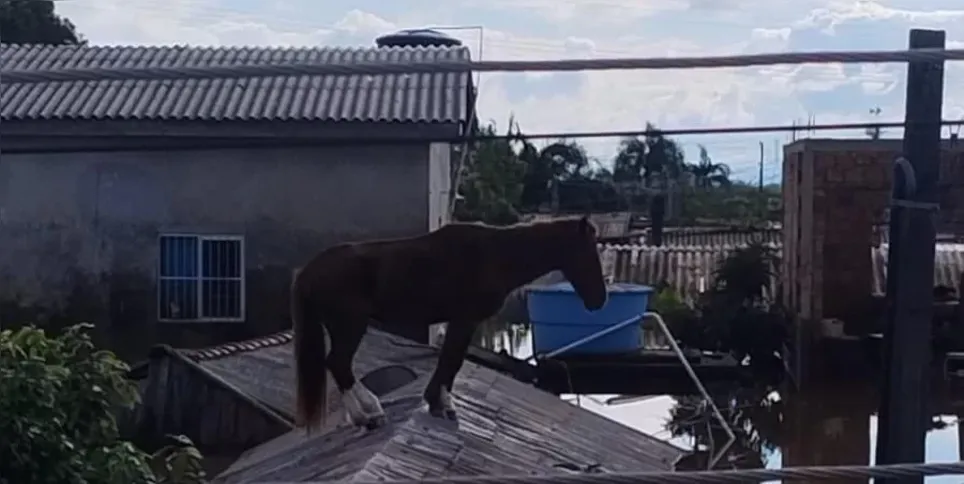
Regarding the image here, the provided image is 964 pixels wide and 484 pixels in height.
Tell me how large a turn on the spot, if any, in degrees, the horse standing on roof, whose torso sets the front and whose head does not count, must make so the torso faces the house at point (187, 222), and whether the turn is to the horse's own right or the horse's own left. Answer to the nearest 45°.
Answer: approximately 90° to the horse's own left

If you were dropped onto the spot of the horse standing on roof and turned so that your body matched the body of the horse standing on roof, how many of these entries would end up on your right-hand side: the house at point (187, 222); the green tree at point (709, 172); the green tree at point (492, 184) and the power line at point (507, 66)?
1

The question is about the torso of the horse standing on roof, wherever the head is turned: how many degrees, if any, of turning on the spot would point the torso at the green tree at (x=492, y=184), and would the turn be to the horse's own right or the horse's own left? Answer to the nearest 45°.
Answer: approximately 90° to the horse's own left

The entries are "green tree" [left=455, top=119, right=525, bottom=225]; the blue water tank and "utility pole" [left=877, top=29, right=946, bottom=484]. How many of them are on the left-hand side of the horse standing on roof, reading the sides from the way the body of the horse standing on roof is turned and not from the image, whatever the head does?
2

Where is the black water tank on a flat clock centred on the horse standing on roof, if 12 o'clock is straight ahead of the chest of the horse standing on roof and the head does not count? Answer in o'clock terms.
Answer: The black water tank is roughly at 9 o'clock from the horse standing on roof.

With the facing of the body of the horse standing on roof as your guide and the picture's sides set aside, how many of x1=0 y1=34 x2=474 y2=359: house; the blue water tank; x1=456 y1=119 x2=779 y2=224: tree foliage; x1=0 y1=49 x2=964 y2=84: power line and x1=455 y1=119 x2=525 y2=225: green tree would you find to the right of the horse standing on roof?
1

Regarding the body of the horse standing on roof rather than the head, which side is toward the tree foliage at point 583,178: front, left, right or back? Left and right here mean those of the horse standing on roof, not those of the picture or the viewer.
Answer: left

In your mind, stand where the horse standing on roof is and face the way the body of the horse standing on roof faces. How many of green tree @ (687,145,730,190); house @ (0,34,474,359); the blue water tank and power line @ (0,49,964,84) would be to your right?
1

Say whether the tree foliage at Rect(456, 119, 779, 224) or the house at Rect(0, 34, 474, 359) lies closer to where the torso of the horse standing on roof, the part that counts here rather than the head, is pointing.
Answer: the tree foliage

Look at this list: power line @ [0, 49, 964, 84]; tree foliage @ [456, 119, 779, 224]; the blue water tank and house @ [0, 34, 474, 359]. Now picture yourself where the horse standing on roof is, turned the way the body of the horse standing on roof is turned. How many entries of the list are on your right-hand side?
1

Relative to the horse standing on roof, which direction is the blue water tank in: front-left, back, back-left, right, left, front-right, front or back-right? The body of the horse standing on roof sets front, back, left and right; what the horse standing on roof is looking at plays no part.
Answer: left

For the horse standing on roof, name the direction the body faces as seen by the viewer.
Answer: to the viewer's right
